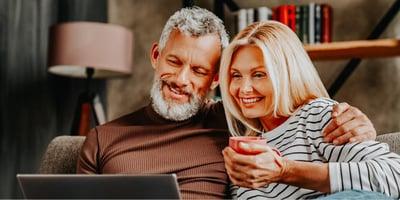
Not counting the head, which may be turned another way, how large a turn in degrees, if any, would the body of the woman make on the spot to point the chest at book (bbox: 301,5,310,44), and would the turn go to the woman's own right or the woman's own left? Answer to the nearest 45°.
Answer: approximately 135° to the woman's own right

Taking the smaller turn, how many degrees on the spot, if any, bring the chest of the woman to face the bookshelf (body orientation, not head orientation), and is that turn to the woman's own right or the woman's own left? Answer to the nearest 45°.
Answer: approximately 135° to the woman's own right

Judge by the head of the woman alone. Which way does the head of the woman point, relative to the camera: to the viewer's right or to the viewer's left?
to the viewer's left

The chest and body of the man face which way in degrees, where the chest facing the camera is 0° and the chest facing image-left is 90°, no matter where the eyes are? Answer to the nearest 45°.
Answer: approximately 0°

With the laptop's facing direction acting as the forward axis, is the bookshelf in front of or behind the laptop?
in front

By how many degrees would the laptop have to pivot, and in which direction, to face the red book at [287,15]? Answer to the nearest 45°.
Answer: approximately 45° to its right

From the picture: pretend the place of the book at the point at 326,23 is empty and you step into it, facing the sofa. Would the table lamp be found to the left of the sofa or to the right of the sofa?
right

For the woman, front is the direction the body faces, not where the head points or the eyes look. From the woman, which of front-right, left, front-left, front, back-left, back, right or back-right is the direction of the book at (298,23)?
back-right

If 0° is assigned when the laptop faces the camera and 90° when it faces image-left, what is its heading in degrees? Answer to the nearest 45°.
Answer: approximately 180°

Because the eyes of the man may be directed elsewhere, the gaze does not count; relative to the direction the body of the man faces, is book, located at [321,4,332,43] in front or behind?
behind

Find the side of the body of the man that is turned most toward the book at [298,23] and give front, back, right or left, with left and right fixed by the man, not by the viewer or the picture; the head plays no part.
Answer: back

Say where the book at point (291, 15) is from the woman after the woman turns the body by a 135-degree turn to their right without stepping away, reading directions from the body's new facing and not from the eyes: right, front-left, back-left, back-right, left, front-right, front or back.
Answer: front
